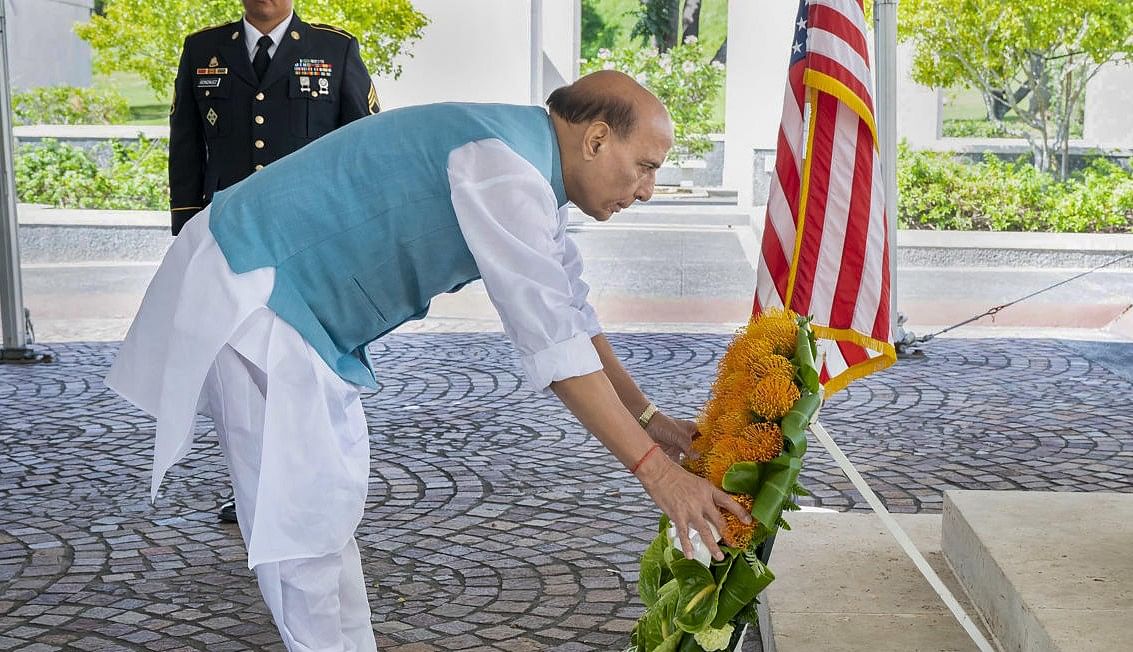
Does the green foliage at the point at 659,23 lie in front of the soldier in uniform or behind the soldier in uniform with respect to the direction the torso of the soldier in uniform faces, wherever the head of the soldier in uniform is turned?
behind

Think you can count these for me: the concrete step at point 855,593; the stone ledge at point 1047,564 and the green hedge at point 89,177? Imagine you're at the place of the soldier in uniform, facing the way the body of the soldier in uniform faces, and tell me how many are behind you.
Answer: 1

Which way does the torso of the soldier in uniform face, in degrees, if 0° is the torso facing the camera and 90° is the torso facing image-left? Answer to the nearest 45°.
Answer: approximately 0°

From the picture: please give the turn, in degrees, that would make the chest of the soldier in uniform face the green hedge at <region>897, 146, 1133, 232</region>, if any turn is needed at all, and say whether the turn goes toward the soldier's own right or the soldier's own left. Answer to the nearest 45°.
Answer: approximately 135° to the soldier's own left

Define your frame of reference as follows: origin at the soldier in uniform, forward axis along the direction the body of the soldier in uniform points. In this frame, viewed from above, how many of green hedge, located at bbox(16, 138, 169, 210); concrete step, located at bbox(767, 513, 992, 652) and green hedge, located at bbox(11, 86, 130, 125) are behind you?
2

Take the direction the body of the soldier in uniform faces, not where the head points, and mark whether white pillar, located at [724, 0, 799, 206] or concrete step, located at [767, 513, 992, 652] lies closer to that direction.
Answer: the concrete step

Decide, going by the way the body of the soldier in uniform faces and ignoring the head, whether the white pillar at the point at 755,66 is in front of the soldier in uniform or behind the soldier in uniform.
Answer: behind

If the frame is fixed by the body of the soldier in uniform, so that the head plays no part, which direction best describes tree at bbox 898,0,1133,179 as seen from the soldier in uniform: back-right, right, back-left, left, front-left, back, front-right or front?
back-left

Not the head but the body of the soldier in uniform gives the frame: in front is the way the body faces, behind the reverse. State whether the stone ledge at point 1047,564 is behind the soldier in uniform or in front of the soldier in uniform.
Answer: in front

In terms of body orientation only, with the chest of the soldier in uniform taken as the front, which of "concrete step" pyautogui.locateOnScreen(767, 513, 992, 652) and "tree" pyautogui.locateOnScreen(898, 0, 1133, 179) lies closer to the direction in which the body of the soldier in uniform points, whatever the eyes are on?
the concrete step

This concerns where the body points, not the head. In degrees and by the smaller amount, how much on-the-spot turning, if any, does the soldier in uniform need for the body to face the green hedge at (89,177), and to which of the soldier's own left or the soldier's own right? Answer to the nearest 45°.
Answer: approximately 180°

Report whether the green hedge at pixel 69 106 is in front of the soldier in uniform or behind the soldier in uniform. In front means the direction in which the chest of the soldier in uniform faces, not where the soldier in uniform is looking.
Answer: behind

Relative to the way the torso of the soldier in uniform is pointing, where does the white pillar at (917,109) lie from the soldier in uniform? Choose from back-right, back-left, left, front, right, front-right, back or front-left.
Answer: back-left
